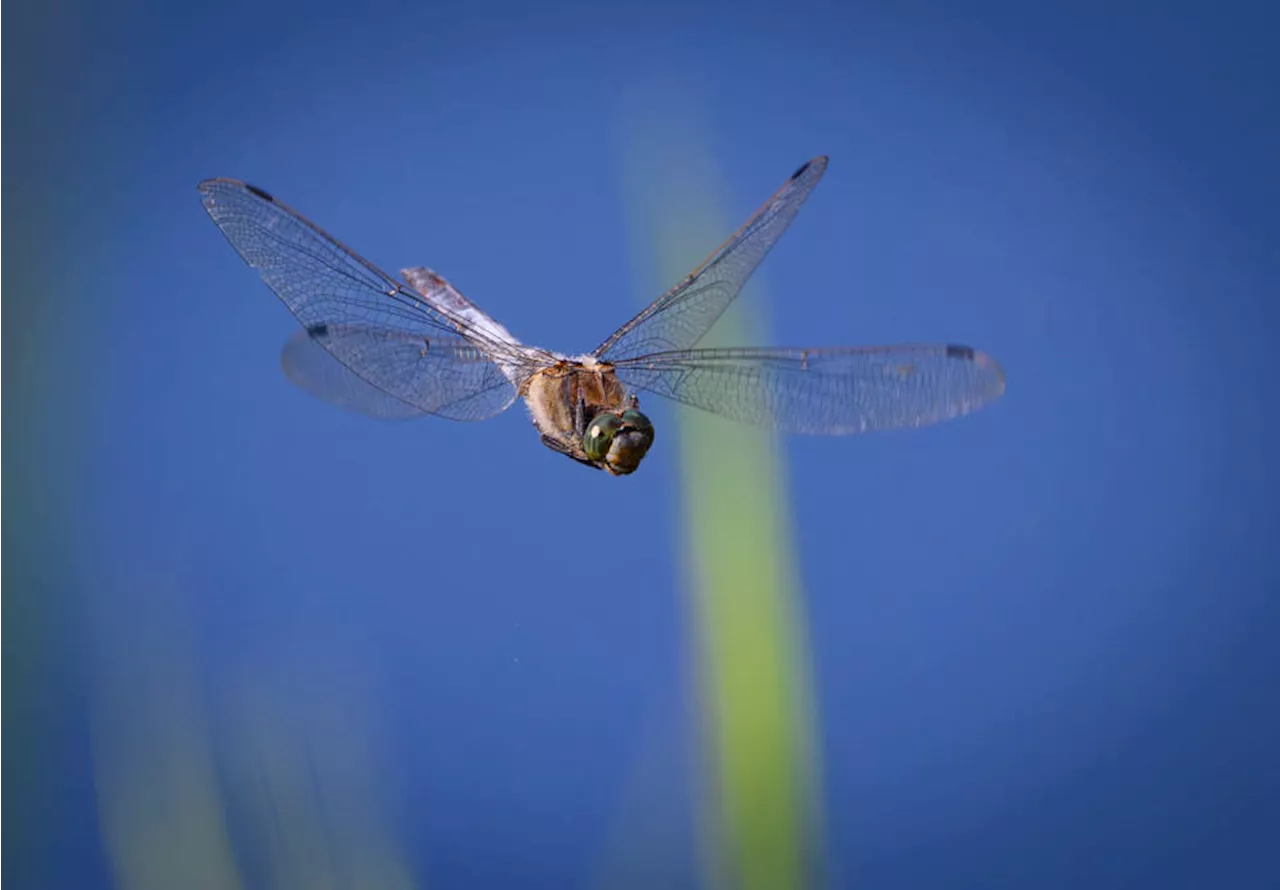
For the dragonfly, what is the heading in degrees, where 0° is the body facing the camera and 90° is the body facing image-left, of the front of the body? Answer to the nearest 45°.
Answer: approximately 315°
